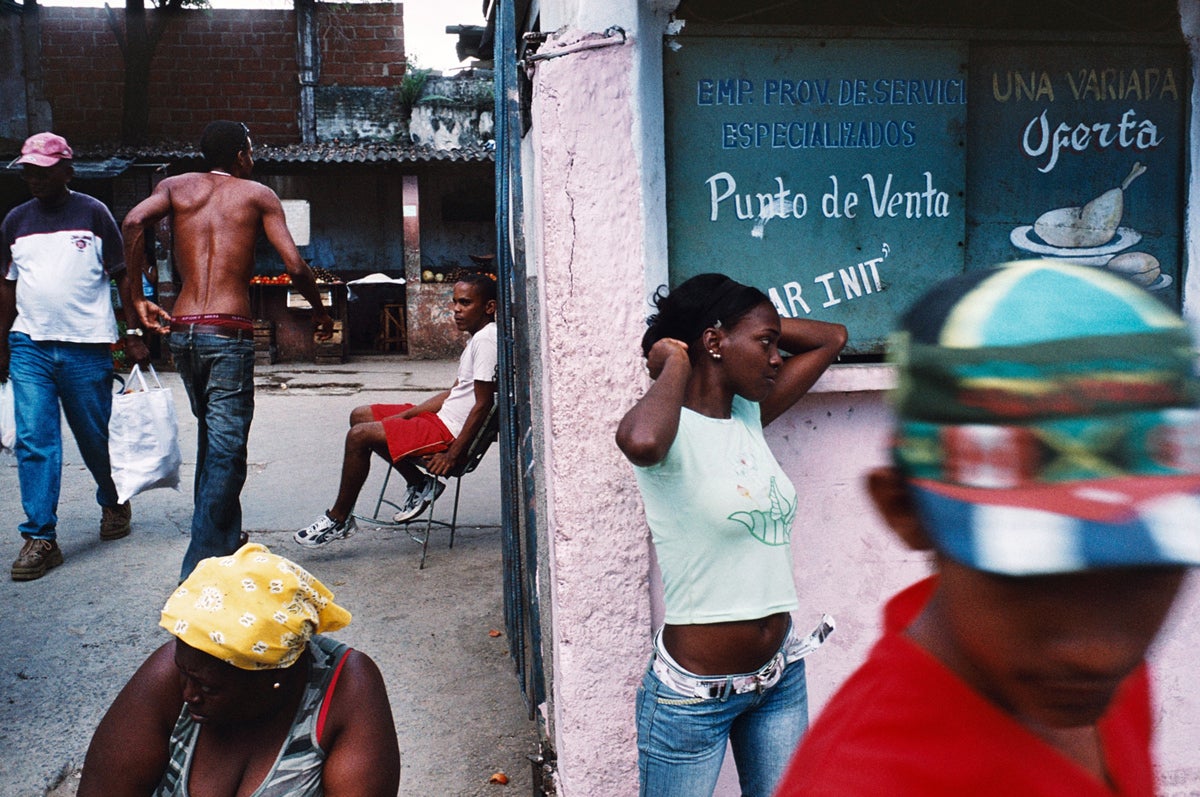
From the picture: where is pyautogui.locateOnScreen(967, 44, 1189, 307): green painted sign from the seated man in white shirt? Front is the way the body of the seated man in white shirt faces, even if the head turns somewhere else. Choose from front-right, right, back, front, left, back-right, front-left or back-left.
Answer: back-left

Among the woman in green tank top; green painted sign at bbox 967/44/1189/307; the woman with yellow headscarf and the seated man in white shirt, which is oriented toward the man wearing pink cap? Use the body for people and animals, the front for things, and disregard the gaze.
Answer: the seated man in white shirt

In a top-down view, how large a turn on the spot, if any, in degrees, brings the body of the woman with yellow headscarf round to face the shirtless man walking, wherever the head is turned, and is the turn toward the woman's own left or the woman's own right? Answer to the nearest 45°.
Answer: approximately 135° to the woman's own right

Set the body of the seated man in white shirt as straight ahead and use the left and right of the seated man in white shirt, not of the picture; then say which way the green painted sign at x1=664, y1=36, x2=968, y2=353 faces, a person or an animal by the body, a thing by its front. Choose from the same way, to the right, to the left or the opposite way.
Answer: to the left

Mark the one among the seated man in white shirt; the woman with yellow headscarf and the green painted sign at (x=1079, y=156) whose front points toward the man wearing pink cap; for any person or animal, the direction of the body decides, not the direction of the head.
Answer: the seated man in white shirt

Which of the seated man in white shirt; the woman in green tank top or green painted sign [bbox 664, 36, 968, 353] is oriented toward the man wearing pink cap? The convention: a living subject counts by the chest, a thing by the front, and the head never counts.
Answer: the seated man in white shirt

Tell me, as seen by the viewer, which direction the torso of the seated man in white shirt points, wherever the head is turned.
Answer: to the viewer's left

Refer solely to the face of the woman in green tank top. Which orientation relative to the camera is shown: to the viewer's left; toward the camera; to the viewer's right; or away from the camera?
to the viewer's right

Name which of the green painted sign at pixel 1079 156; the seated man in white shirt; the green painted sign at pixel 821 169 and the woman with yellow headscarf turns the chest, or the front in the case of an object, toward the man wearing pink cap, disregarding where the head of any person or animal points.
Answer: the seated man in white shirt

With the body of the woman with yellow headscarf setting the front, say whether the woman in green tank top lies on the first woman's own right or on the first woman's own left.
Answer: on the first woman's own left

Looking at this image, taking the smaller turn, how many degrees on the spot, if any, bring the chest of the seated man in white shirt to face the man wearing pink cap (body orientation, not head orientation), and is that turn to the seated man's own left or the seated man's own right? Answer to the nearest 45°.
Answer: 0° — they already face them

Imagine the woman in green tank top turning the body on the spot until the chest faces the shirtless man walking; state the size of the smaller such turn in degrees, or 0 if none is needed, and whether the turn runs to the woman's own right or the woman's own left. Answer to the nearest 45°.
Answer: approximately 180°

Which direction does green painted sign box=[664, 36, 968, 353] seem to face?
toward the camera

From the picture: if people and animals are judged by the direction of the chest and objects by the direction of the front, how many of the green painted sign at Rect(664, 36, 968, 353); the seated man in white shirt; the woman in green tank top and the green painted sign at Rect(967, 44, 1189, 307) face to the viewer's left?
1

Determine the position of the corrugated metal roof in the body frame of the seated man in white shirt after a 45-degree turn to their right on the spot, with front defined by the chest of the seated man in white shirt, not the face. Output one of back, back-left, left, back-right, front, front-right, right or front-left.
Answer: front-right

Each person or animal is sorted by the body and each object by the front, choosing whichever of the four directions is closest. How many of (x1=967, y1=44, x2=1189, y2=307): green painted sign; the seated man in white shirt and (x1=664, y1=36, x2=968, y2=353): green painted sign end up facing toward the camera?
2

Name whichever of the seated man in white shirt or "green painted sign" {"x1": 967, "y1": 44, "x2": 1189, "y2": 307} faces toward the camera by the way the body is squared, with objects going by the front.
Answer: the green painted sign

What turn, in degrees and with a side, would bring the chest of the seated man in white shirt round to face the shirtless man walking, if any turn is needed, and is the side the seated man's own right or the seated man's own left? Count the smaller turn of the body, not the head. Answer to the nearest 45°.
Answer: approximately 45° to the seated man's own left
